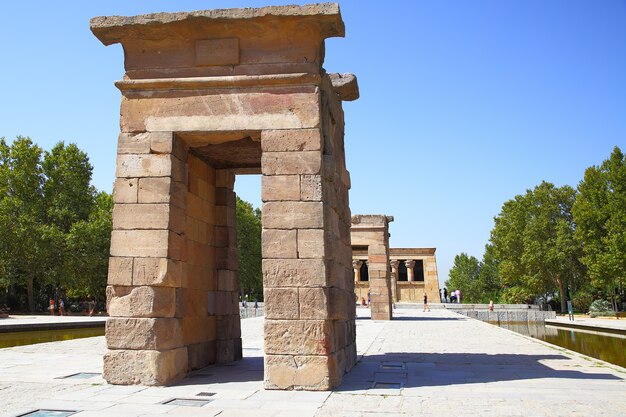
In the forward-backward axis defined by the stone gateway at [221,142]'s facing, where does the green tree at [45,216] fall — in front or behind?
behind

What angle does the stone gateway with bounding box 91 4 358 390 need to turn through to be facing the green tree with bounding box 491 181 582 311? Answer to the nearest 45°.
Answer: approximately 135° to its left

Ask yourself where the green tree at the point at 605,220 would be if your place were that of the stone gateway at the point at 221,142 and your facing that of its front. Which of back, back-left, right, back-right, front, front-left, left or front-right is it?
back-left

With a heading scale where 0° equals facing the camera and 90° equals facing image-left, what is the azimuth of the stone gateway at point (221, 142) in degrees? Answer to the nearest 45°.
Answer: approximately 0°
